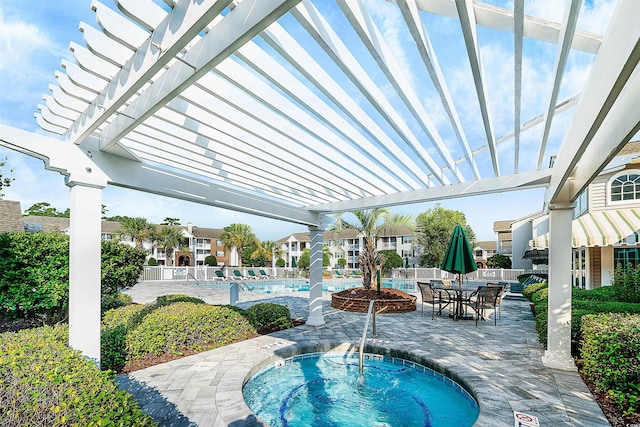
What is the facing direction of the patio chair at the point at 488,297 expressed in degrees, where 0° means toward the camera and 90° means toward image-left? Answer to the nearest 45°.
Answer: approximately 135°

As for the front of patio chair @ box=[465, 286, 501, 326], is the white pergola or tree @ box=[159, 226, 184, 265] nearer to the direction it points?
the tree

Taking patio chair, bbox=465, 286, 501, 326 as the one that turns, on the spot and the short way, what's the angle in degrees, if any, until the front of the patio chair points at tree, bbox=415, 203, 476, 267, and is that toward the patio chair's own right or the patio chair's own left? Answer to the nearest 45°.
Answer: approximately 45° to the patio chair's own right

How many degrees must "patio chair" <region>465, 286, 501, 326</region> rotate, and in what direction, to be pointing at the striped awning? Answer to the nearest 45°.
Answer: approximately 90° to its right

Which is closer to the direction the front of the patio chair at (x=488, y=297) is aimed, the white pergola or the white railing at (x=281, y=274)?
the white railing
